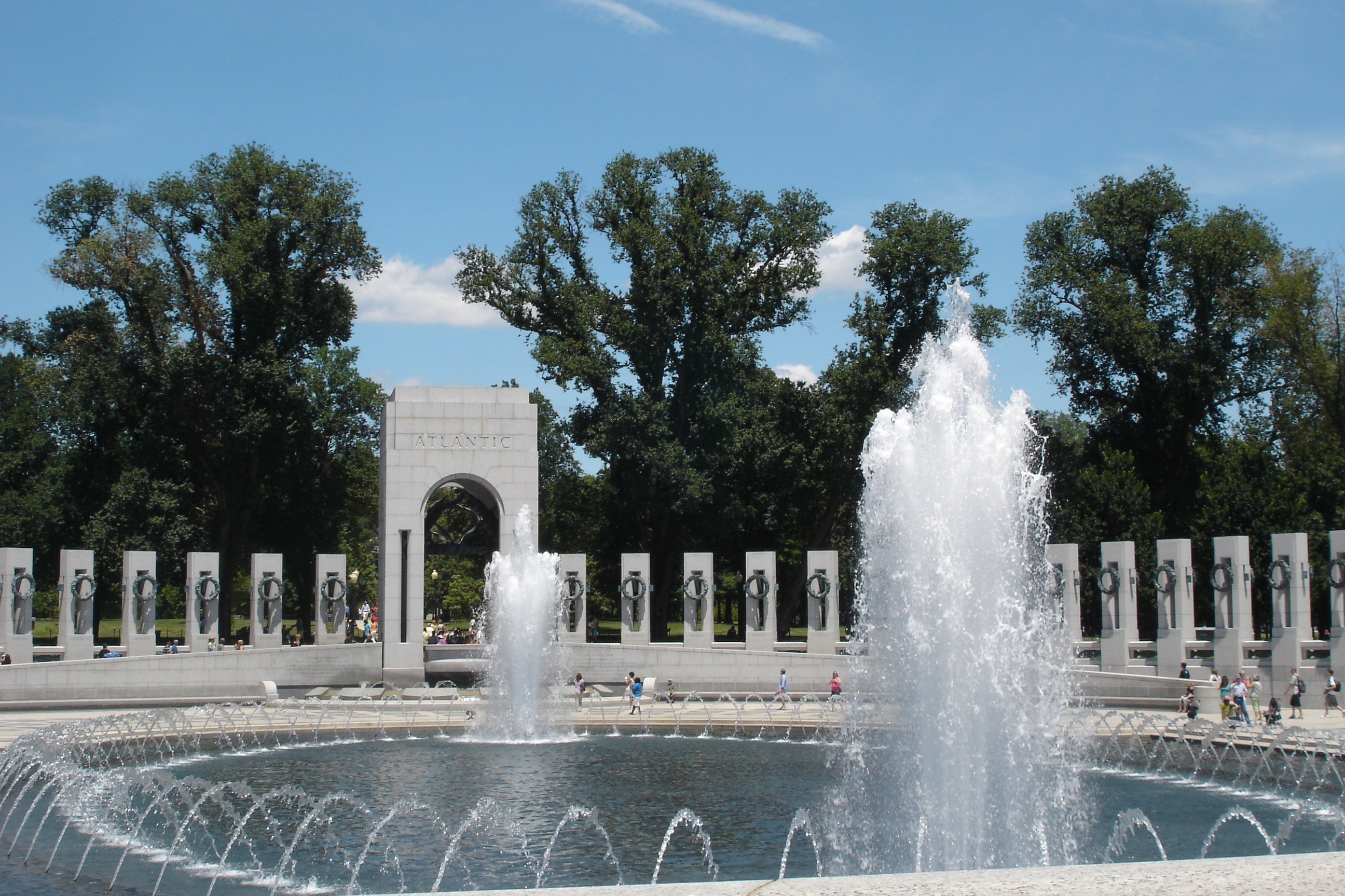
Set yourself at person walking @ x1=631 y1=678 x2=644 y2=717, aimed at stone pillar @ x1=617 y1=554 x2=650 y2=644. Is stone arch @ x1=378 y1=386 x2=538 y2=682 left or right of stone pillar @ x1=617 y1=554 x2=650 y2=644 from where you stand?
left

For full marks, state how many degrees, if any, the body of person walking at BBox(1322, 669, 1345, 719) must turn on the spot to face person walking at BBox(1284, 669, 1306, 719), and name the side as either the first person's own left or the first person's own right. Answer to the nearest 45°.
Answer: approximately 45° to the first person's own left

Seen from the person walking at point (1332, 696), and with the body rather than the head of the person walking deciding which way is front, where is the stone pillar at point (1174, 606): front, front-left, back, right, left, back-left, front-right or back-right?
front-right

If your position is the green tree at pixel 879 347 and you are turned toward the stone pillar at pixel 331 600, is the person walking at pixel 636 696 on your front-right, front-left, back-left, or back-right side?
front-left

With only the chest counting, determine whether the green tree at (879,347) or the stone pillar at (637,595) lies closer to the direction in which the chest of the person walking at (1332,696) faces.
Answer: the stone pillar

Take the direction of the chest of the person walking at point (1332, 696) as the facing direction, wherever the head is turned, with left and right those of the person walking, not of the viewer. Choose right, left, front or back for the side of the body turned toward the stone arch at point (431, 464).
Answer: front

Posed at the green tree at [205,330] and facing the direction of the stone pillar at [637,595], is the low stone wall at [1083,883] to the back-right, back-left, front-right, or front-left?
front-right

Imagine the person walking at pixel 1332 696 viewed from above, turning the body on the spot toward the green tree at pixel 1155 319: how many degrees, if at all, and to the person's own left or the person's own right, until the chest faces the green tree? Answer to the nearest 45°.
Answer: approximately 90° to the person's own right

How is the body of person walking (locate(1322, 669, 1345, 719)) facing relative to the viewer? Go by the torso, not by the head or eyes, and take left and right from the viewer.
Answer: facing to the left of the viewer
